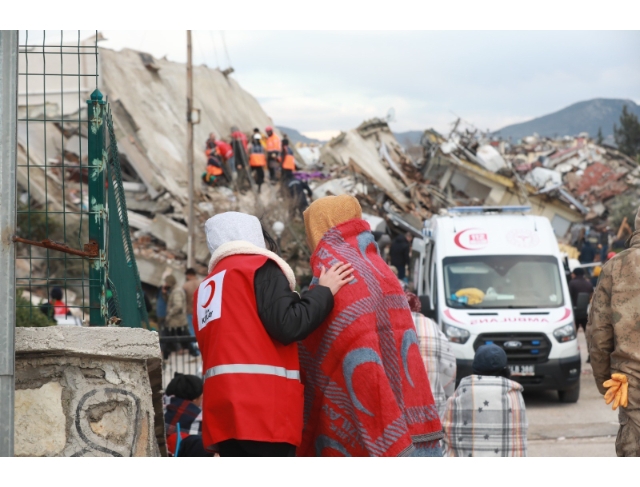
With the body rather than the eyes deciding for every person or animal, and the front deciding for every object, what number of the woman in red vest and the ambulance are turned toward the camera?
1

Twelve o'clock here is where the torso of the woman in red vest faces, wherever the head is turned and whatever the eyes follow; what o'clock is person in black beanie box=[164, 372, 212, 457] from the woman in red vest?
The person in black beanie is roughly at 10 o'clock from the woman in red vest.

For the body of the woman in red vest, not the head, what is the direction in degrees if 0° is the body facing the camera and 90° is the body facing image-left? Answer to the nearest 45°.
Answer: approximately 225°

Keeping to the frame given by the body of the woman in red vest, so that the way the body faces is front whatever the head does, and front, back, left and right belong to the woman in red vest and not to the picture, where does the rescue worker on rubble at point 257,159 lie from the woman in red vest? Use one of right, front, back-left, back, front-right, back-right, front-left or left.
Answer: front-left

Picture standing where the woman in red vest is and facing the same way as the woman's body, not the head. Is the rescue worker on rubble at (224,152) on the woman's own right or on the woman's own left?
on the woman's own left

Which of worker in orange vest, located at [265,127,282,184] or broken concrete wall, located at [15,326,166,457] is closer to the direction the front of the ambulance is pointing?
the broken concrete wall

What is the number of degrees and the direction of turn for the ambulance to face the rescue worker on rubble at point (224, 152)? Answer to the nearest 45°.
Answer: approximately 135° to its right

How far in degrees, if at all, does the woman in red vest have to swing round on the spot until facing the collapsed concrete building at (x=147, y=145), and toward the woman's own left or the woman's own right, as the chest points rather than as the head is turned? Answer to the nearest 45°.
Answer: approximately 45° to the woman's own left

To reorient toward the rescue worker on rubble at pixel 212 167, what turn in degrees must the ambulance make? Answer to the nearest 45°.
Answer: approximately 135° to its right

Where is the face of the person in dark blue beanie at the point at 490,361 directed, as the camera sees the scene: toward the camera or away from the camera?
away from the camera

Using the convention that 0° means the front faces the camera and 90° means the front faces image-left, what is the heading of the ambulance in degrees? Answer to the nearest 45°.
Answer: approximately 0°

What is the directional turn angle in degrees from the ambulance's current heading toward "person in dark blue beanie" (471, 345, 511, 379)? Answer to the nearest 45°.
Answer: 0° — it already faces them
